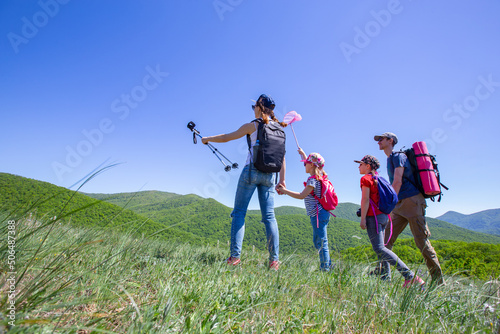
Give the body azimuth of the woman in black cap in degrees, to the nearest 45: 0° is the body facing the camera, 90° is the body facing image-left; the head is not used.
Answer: approximately 135°

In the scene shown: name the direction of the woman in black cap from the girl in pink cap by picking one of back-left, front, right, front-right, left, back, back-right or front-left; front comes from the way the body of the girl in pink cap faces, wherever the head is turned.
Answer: front-left

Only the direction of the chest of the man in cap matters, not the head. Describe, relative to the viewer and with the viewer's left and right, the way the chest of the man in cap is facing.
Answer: facing to the left of the viewer

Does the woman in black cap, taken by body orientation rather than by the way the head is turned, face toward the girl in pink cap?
no

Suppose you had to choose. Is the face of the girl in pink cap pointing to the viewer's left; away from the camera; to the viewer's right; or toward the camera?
to the viewer's left

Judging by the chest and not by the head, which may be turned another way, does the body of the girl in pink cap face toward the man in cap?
no

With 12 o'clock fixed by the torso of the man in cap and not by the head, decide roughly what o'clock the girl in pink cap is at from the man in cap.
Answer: The girl in pink cap is roughly at 11 o'clock from the man in cap.

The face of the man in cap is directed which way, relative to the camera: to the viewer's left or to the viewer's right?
to the viewer's left

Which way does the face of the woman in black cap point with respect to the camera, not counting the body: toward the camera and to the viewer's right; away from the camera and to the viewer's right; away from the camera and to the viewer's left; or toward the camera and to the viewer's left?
away from the camera and to the viewer's left
